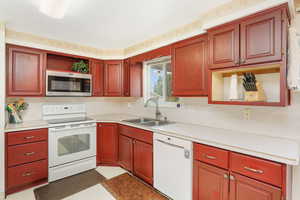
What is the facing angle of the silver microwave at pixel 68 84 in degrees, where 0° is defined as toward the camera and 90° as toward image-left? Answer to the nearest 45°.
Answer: approximately 0°

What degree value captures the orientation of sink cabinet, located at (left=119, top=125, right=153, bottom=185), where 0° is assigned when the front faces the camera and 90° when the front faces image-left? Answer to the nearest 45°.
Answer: approximately 45°

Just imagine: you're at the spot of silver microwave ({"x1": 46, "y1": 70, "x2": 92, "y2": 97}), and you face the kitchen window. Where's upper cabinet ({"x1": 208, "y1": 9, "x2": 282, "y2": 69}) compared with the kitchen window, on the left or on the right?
right

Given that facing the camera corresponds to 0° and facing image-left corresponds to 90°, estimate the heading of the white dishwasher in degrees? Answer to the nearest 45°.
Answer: approximately 45°

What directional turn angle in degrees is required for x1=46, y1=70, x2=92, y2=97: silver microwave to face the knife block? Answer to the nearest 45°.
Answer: approximately 45° to its left

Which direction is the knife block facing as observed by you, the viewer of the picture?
facing to the left of the viewer
